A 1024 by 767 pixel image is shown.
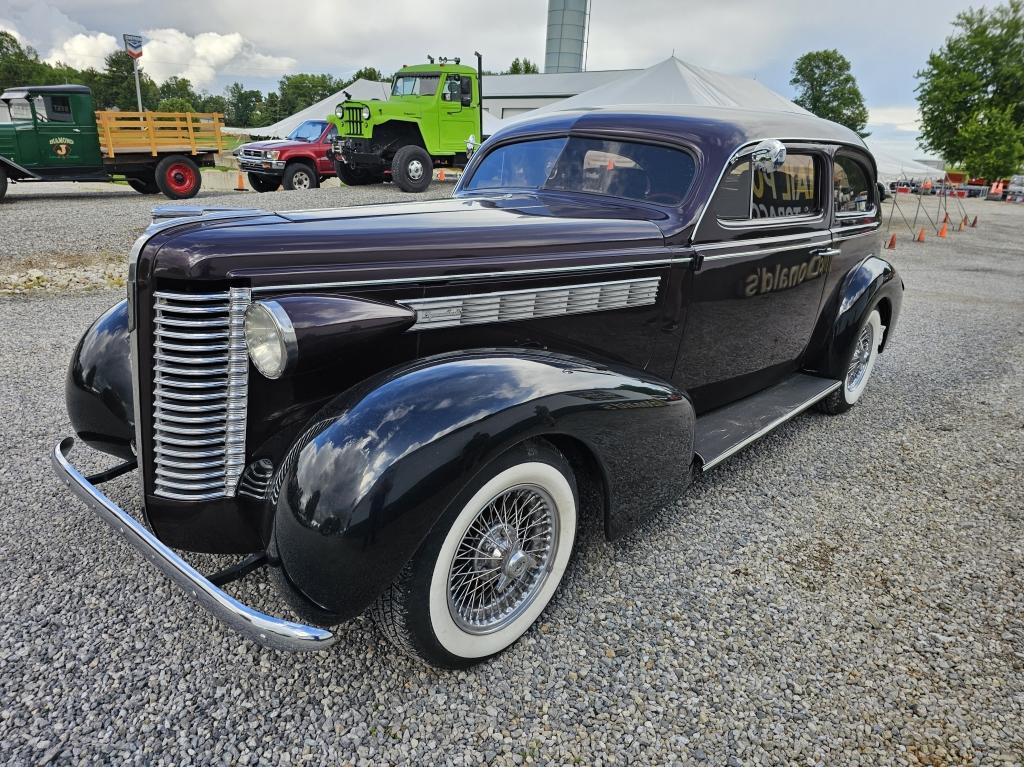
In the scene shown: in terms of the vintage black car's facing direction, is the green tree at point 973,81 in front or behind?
behind

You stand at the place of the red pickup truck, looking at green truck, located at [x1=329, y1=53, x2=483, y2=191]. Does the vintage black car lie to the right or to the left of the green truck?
right

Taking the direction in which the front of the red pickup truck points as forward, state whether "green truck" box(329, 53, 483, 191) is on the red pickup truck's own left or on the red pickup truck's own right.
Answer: on the red pickup truck's own left

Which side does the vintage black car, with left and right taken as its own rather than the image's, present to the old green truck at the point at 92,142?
right

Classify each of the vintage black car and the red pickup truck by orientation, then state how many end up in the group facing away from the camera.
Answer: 0

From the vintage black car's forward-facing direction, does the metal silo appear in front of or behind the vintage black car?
behind

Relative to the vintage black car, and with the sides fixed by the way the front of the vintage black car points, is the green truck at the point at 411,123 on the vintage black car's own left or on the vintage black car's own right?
on the vintage black car's own right

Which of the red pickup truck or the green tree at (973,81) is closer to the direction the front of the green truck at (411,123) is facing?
the red pickup truck

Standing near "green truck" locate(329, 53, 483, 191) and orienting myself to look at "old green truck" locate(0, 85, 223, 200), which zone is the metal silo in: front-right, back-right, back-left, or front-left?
back-right

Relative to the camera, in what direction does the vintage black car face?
facing the viewer and to the left of the viewer

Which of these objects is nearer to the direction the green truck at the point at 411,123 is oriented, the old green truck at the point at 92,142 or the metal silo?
the old green truck

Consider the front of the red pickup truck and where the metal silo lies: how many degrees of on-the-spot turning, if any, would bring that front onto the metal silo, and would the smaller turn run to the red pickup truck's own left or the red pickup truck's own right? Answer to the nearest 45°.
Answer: approximately 180°

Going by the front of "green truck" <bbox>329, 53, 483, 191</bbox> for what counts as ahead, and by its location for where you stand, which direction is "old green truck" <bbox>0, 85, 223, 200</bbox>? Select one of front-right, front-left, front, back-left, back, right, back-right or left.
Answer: front-right
